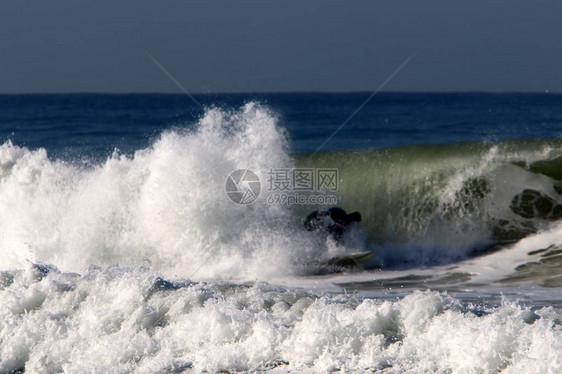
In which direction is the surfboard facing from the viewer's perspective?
to the viewer's right
